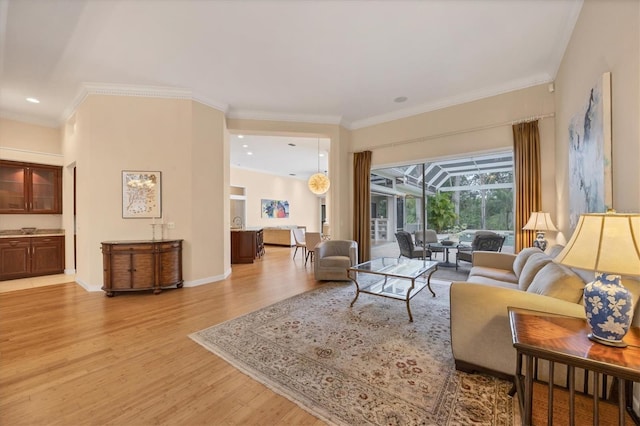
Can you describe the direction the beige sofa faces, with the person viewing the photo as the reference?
facing to the left of the viewer

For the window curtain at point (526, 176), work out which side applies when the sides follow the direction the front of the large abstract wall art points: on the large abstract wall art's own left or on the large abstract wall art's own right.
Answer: on the large abstract wall art's own right

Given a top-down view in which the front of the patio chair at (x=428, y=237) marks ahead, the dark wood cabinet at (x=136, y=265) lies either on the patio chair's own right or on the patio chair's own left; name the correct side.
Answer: on the patio chair's own right

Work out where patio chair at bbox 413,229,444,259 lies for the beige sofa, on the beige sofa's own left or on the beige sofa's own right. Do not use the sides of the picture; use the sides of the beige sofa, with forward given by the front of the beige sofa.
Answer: on the beige sofa's own right

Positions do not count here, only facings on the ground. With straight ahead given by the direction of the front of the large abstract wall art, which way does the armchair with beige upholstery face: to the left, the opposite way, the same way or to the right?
to the left
